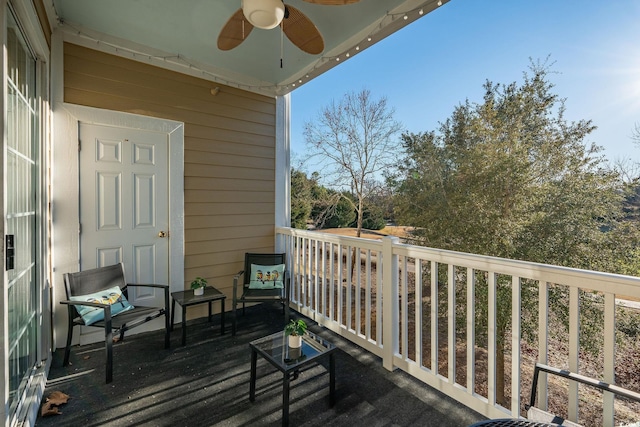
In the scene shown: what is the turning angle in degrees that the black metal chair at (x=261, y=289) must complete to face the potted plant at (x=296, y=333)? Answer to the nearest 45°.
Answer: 0° — it already faces it

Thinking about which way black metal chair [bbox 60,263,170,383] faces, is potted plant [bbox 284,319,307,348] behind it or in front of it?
in front

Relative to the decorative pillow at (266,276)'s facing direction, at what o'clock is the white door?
The white door is roughly at 3 o'clock from the decorative pillow.

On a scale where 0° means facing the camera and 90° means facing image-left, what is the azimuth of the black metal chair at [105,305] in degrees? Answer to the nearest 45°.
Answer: approximately 315°

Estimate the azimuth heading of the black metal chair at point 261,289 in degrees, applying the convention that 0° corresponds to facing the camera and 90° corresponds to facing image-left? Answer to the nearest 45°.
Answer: approximately 0°

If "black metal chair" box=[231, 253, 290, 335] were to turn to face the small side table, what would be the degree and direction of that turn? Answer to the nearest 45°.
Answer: approximately 90° to its right

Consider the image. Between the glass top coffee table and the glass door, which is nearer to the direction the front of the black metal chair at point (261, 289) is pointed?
the glass top coffee table

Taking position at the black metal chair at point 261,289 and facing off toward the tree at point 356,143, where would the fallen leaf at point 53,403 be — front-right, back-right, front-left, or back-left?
back-left

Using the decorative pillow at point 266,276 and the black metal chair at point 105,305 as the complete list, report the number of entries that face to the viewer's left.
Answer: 0
